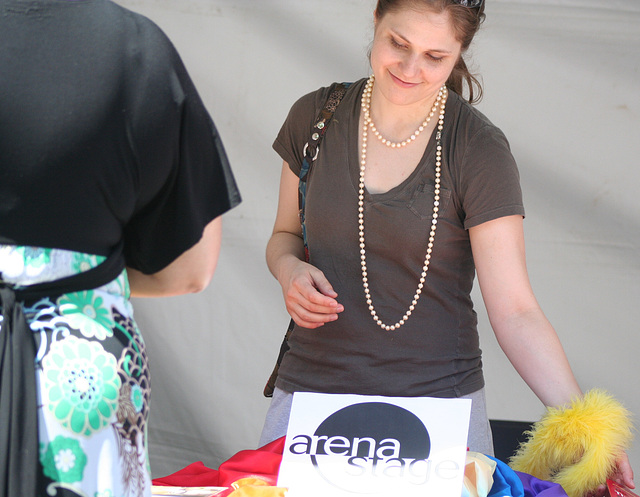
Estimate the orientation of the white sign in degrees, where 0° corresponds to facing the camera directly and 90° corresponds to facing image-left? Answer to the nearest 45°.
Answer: approximately 0°
